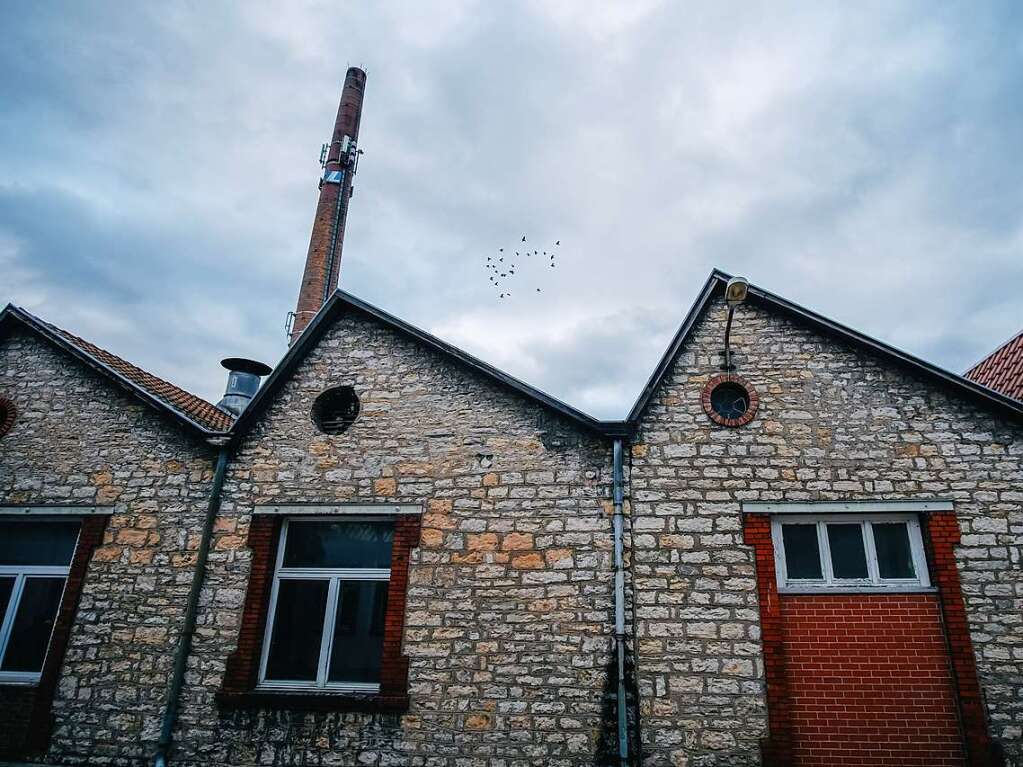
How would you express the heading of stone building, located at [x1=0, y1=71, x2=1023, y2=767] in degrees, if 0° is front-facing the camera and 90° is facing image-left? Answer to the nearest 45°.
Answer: approximately 0°

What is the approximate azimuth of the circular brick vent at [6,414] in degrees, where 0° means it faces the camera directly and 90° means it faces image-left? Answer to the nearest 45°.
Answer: approximately 0°
